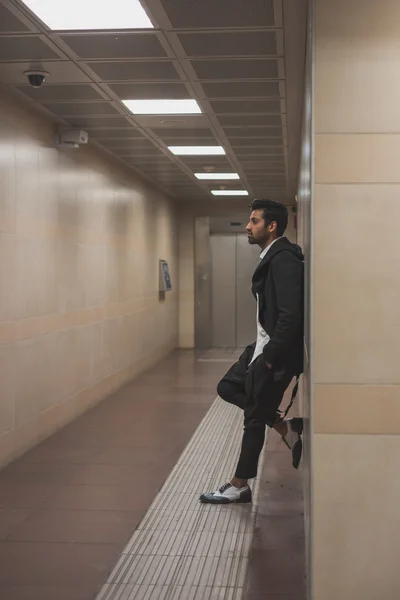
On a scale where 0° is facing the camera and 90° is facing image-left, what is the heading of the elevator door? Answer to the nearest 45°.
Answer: approximately 0°

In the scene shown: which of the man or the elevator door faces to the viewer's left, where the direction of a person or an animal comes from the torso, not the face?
the man

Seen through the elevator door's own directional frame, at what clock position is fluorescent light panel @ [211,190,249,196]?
The fluorescent light panel is roughly at 12 o'clock from the elevator door.

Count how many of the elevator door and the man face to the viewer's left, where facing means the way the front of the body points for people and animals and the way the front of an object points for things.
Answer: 1

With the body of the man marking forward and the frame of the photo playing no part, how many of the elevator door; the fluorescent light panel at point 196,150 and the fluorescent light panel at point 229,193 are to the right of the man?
3

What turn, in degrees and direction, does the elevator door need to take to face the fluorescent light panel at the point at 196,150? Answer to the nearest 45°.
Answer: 0° — it already faces it

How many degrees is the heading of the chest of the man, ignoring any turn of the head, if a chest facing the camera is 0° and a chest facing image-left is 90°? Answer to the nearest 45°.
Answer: approximately 90°

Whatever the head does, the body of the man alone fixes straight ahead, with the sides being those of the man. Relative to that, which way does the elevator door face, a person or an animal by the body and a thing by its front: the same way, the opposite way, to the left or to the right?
to the left

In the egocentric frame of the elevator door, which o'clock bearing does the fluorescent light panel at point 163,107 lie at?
The fluorescent light panel is roughly at 12 o'clock from the elevator door.
